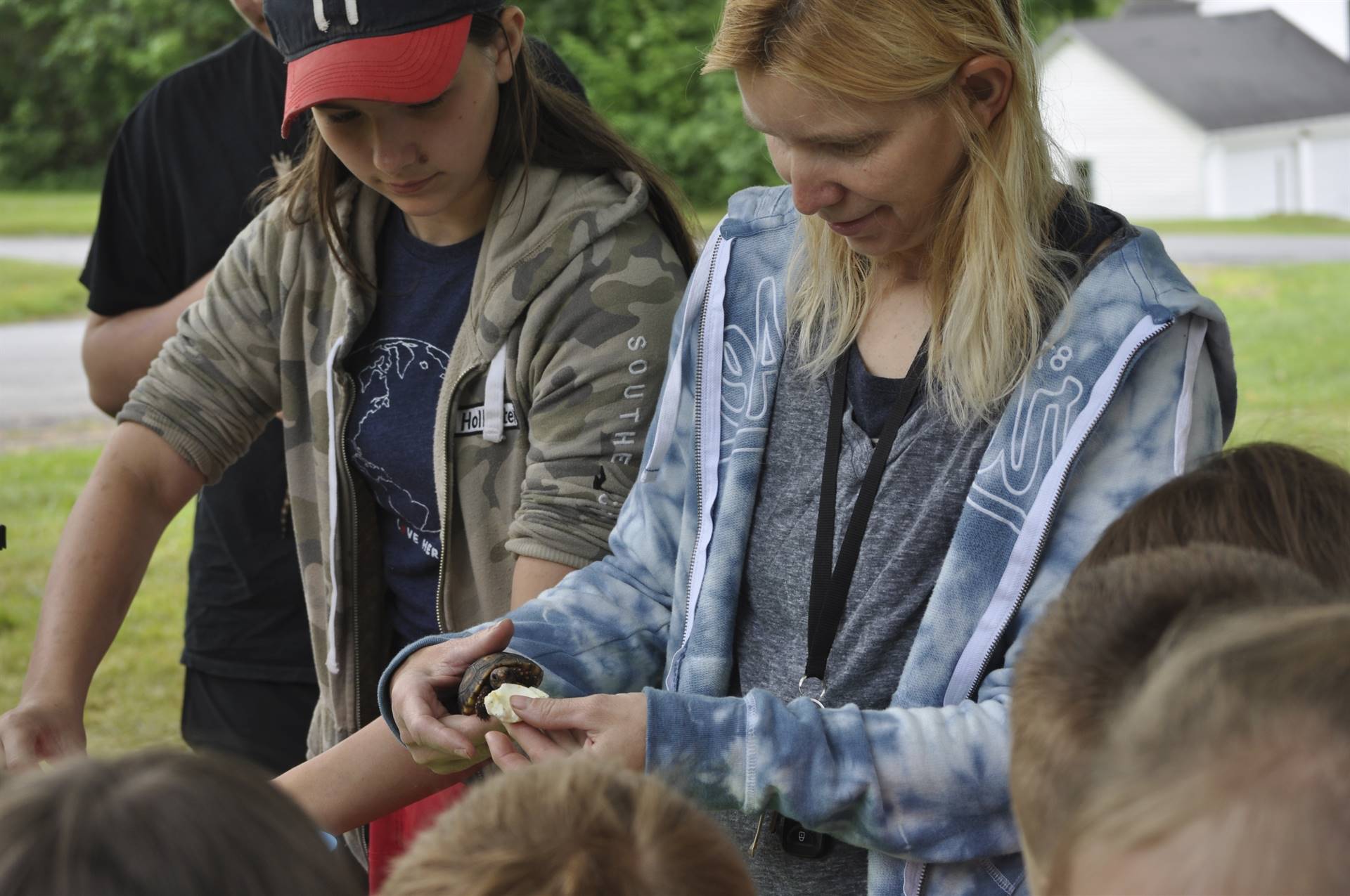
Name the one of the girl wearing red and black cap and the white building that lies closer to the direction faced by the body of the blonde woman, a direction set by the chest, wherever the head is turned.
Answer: the girl wearing red and black cap

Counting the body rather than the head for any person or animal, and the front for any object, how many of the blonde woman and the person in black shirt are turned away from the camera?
0

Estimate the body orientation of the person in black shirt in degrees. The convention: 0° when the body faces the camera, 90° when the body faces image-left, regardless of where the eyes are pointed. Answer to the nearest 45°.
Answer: approximately 315°

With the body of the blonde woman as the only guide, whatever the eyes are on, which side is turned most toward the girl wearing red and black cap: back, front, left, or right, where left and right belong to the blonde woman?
right

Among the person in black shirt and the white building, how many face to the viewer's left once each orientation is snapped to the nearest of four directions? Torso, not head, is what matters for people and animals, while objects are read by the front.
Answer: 0

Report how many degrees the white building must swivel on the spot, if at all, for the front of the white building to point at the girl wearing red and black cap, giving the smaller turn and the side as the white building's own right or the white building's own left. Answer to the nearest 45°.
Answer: approximately 45° to the white building's own right

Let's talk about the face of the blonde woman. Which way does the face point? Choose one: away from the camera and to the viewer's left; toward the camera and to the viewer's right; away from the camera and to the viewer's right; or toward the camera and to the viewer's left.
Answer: toward the camera and to the viewer's left

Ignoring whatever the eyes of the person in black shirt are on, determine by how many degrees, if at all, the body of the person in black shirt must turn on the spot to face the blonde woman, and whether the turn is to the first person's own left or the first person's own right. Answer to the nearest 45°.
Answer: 0° — they already face them

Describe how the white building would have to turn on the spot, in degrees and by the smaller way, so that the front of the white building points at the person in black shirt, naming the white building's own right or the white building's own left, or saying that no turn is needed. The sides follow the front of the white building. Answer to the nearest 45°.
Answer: approximately 45° to the white building's own right

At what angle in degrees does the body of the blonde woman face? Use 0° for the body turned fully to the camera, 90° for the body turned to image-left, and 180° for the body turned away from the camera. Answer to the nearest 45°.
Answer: approximately 45°

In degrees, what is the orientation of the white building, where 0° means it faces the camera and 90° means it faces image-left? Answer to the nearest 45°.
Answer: approximately 315°

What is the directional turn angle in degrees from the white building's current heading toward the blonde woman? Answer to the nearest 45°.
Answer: approximately 45° to its right

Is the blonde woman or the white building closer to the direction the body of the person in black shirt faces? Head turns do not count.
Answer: the blonde woman

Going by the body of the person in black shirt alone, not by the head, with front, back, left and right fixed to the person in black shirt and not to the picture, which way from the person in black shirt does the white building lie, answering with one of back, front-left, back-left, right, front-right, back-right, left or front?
left
